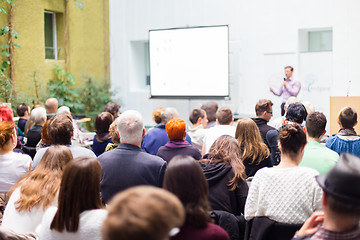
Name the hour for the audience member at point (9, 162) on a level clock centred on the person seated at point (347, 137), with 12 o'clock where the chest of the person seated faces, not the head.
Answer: The audience member is roughly at 8 o'clock from the person seated.

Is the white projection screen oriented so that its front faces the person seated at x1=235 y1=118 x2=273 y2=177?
yes

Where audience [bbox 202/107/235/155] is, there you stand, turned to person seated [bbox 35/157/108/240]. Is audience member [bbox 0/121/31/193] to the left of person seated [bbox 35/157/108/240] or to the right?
right

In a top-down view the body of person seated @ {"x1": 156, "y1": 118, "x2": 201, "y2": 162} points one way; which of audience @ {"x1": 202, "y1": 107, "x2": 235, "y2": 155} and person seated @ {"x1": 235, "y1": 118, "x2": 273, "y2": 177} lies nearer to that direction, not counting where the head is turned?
the audience

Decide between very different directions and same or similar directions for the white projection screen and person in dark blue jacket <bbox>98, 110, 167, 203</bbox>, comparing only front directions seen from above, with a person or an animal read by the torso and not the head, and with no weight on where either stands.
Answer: very different directions

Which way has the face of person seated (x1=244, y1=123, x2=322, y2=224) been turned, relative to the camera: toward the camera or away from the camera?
away from the camera

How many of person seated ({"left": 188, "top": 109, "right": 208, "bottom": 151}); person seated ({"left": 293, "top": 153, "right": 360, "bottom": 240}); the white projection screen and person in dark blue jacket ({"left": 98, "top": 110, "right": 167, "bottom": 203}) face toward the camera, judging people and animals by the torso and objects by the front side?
1

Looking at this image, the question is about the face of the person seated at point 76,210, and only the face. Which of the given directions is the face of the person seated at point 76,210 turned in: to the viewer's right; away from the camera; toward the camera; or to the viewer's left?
away from the camera

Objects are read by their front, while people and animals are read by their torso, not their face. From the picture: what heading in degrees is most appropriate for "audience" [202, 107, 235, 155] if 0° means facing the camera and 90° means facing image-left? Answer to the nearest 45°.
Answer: approximately 180°

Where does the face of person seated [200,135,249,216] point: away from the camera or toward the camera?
away from the camera

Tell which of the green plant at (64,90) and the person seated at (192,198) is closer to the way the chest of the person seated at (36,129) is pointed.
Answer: the green plant

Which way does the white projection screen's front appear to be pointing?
toward the camera

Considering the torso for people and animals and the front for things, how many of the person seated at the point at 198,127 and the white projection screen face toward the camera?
1

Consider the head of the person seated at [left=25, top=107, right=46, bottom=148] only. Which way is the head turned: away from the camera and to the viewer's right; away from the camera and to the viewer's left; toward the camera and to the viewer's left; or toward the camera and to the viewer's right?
away from the camera and to the viewer's right

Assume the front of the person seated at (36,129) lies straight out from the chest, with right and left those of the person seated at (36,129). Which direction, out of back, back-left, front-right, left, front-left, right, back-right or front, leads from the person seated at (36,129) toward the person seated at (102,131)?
right

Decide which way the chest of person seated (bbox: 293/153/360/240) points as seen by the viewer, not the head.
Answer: away from the camera

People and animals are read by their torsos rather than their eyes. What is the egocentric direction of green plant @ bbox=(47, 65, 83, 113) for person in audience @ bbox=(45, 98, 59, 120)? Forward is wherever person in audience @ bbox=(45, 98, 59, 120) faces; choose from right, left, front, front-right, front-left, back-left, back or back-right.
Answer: front-left

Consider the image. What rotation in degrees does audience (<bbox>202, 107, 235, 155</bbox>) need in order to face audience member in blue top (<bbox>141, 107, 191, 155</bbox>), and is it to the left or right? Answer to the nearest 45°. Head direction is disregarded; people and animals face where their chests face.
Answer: approximately 90° to their left

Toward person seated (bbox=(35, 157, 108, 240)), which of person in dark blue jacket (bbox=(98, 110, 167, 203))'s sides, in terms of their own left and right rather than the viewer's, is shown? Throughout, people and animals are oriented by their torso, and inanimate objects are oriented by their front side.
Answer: back

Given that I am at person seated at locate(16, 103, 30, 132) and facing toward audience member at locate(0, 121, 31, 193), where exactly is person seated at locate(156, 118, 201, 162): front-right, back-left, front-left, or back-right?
front-left
